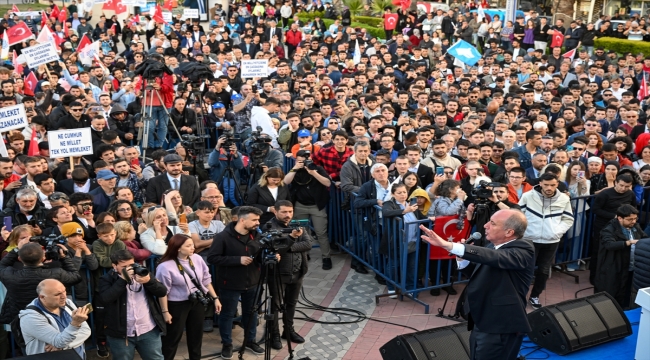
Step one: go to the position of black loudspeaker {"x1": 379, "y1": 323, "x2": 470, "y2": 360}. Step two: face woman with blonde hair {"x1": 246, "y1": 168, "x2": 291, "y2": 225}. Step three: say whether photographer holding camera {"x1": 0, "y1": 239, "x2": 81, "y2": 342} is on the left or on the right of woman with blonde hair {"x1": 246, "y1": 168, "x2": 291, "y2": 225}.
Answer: left

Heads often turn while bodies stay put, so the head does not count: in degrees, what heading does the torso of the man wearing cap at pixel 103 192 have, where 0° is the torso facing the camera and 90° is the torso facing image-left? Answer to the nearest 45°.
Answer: approximately 315°

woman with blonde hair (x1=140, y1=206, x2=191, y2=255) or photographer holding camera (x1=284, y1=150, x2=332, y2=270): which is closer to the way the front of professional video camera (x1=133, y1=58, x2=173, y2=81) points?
the photographer holding camera

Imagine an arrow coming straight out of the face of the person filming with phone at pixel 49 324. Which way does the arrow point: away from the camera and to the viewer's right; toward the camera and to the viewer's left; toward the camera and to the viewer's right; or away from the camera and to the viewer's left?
toward the camera and to the viewer's right

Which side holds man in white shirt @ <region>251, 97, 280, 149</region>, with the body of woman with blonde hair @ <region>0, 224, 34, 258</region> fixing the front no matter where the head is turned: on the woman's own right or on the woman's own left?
on the woman's own left

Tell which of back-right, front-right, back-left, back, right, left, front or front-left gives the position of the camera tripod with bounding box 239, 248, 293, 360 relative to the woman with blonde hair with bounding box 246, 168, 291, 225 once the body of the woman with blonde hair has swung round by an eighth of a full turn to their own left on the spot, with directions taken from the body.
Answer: right

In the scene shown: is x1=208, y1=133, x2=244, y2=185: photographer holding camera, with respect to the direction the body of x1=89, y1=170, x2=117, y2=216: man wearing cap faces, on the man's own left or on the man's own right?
on the man's own left

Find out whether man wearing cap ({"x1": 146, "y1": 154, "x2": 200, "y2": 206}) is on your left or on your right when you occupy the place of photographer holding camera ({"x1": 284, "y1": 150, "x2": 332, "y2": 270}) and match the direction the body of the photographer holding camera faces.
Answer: on your right

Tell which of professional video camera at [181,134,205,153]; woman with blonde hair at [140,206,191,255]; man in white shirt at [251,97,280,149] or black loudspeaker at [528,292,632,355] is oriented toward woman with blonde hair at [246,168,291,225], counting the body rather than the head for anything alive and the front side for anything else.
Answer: the professional video camera

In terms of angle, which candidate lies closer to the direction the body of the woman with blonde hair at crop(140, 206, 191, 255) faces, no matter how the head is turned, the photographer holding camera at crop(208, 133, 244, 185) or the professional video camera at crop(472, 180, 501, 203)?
the professional video camera

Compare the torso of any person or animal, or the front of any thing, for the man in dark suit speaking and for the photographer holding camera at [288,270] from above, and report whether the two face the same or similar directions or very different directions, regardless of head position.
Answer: very different directions

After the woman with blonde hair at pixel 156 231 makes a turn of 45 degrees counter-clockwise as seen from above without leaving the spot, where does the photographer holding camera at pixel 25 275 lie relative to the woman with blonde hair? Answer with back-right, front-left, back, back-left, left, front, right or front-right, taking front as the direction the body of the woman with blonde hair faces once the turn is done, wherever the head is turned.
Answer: back-right

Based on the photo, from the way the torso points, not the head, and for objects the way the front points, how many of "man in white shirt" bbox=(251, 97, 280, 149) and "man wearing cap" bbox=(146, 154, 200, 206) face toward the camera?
1

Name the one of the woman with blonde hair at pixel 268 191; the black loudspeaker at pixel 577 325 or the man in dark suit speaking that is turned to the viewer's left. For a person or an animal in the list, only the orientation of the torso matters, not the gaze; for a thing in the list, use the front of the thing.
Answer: the man in dark suit speaking

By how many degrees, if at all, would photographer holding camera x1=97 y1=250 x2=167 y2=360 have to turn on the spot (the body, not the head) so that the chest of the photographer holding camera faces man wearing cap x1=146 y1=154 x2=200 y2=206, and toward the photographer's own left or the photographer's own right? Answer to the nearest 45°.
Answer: approximately 135° to the photographer's own left

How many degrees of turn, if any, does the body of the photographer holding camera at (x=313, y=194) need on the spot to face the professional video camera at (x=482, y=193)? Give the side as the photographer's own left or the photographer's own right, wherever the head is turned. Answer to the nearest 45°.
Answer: approximately 45° to the photographer's own left

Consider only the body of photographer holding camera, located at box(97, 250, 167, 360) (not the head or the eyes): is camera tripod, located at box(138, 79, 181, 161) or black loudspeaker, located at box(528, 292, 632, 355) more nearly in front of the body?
the black loudspeaker

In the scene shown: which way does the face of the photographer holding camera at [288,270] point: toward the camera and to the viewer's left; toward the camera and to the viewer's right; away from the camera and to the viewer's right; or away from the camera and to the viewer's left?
toward the camera and to the viewer's right
